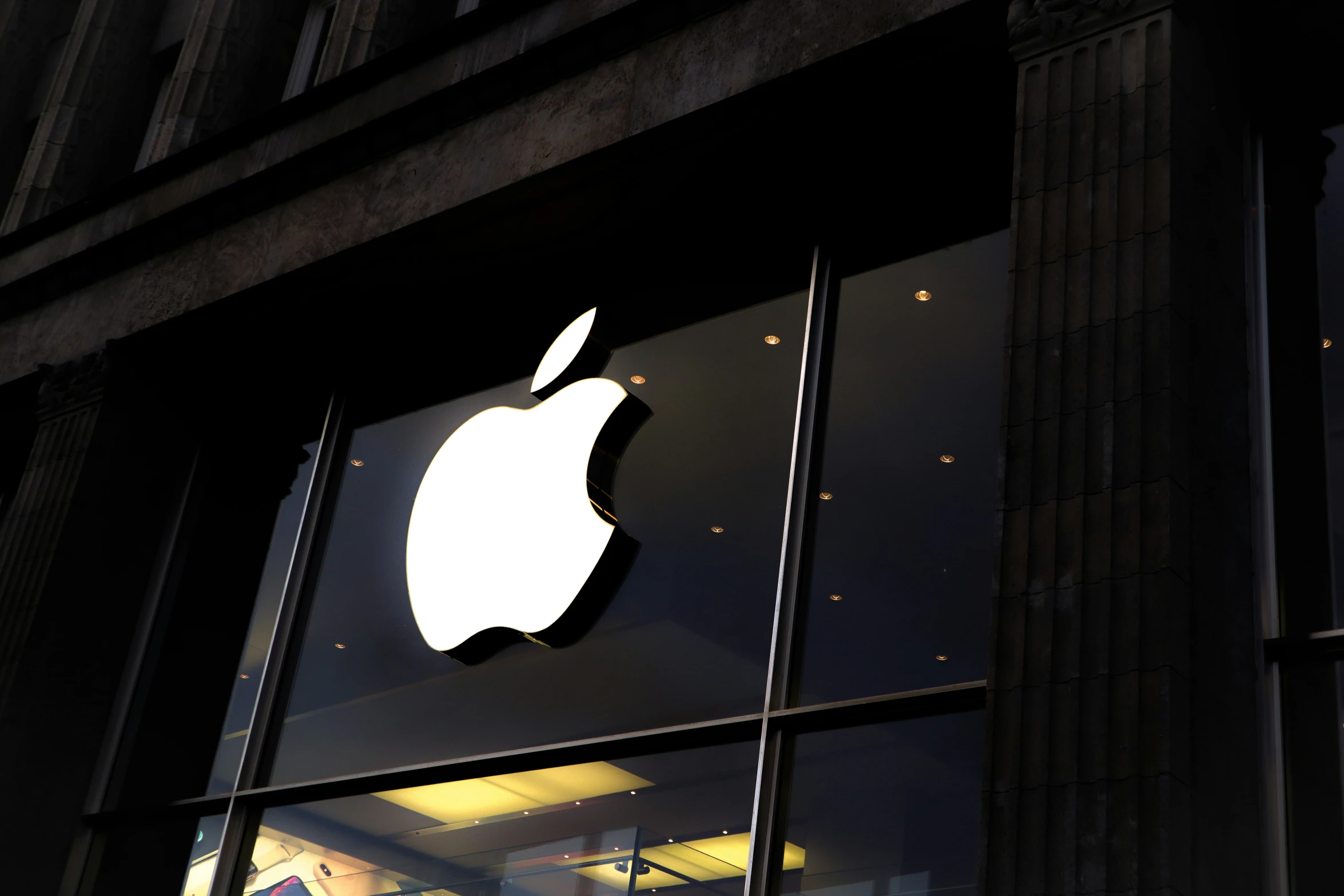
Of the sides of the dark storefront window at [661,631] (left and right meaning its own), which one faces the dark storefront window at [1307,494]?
left

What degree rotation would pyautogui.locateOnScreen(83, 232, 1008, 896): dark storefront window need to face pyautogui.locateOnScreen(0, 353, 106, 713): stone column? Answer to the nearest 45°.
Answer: approximately 90° to its right

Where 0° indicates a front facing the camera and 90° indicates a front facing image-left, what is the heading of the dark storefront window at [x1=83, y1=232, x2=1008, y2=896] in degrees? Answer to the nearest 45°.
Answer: approximately 45°

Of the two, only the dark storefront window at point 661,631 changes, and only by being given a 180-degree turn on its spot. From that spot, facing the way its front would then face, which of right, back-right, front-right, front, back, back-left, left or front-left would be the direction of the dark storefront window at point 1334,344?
right

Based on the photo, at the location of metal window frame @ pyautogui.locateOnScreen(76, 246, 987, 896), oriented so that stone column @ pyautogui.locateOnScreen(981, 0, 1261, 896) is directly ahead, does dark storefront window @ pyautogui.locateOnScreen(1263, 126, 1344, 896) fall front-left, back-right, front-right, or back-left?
front-left

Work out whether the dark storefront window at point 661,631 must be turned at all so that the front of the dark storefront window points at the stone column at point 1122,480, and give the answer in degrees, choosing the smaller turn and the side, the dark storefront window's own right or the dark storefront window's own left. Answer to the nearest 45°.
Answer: approximately 90° to the dark storefront window's own left

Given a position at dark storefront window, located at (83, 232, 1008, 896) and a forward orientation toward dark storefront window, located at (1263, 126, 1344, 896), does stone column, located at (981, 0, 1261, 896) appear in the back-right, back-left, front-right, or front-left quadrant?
front-right
